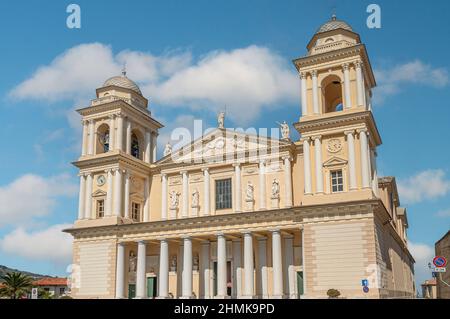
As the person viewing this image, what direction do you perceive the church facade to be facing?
facing the viewer and to the left of the viewer

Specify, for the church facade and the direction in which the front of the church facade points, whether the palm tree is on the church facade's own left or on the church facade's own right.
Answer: on the church facade's own right
